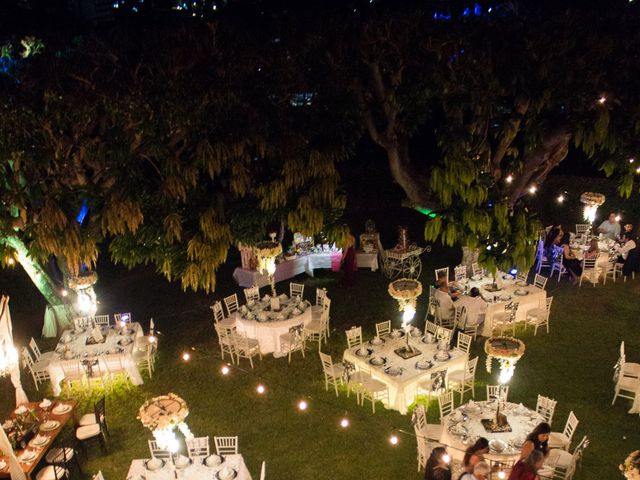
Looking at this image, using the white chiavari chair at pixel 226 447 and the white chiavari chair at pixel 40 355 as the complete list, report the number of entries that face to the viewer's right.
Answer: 1

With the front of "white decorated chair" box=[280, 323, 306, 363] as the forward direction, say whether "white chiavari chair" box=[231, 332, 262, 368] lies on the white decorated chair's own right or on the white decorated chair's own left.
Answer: on the white decorated chair's own left

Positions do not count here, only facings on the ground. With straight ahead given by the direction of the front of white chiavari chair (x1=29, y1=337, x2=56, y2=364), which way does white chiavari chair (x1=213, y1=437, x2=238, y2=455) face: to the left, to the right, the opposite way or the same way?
to the right

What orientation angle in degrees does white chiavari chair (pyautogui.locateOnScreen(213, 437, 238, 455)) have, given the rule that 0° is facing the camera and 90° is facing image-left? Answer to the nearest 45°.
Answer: approximately 0°

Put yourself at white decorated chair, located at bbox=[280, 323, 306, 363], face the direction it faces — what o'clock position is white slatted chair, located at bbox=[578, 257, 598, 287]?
white slatted chair, located at bbox=[578, 257, 598, 287] is roughly at 4 o'clock from white decorated chair, located at bbox=[280, 323, 306, 363].

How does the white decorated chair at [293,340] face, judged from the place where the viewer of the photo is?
facing away from the viewer and to the left of the viewer

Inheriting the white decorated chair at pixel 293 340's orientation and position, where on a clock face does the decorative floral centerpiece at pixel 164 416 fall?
The decorative floral centerpiece is roughly at 8 o'clock from the white decorated chair.

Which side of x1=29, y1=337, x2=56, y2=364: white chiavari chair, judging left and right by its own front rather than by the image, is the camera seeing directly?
right

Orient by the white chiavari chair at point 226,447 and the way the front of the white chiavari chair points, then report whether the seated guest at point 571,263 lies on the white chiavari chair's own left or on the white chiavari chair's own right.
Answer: on the white chiavari chair's own left

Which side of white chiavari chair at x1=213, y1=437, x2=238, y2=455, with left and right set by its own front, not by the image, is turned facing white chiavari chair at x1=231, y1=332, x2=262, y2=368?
back

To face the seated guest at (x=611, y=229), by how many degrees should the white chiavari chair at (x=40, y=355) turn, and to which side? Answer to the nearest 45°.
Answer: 0° — it already faces them

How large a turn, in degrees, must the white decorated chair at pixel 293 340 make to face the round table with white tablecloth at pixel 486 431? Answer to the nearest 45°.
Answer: approximately 180°
